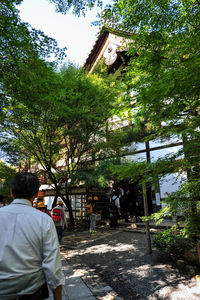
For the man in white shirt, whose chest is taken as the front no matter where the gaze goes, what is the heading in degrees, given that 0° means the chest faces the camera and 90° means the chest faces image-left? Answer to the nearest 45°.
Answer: approximately 180°

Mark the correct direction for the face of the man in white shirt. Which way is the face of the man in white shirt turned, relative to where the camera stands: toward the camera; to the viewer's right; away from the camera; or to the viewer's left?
away from the camera

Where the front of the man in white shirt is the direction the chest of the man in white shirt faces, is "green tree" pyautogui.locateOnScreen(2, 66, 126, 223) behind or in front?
in front

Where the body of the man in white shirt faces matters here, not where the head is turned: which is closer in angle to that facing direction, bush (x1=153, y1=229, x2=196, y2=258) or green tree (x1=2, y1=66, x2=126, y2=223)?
the green tree

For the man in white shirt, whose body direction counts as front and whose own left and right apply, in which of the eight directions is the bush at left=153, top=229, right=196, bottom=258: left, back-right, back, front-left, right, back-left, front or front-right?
front-right
